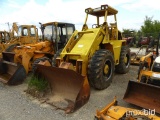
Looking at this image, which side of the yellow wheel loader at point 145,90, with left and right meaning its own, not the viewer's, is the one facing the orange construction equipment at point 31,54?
right

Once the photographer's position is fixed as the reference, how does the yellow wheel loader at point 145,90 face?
facing the viewer and to the left of the viewer

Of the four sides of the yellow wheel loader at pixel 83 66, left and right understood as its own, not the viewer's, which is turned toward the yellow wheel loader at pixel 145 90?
left

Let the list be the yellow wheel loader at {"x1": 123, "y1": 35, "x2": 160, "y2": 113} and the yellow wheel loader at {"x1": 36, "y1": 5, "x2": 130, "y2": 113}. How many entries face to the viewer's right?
0

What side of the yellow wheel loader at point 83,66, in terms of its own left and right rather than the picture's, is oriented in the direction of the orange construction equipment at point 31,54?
right
